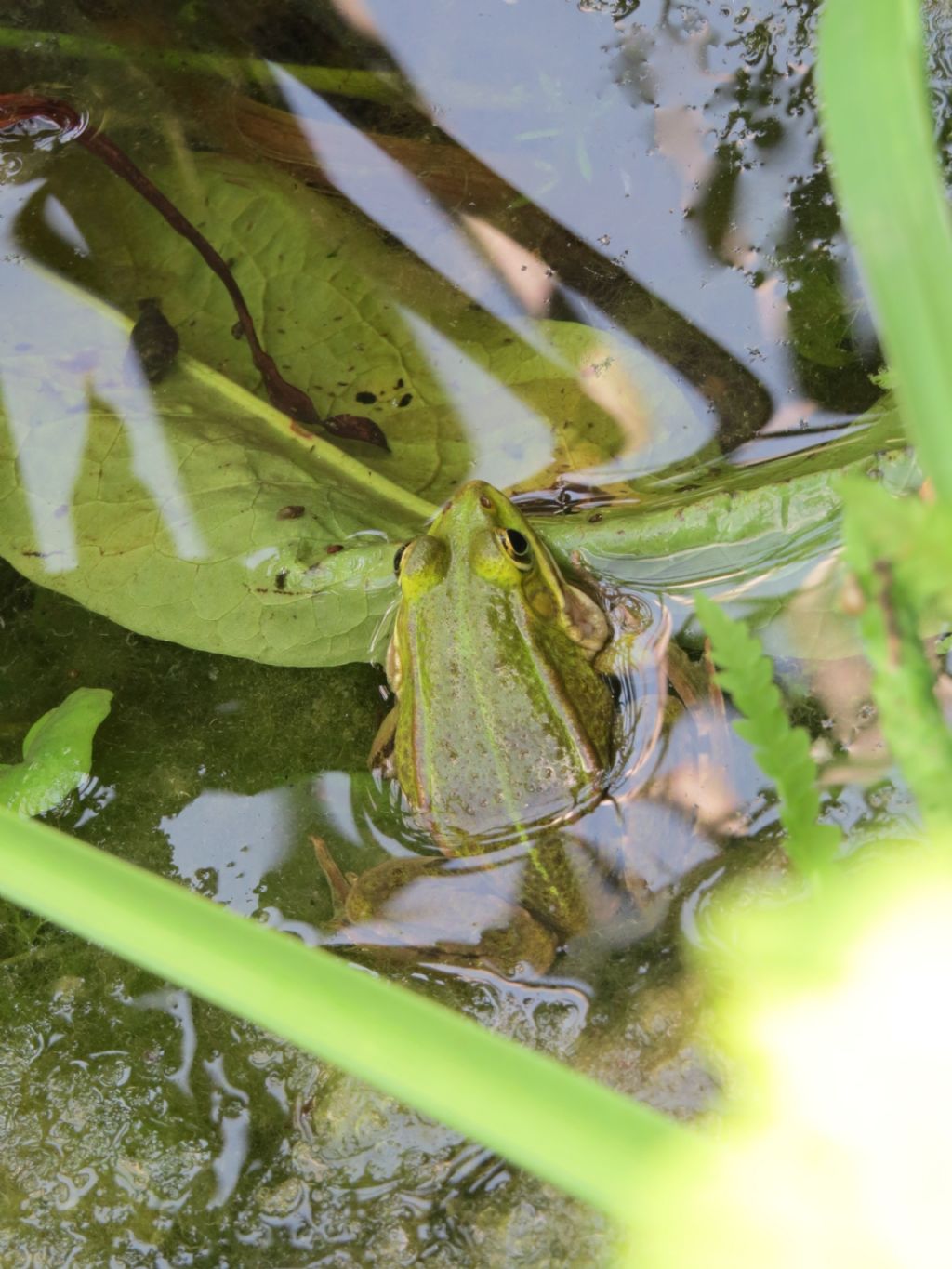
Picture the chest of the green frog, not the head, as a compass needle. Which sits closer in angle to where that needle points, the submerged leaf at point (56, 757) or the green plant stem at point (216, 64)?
the green plant stem

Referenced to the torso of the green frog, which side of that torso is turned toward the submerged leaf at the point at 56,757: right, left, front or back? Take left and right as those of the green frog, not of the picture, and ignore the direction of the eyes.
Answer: left

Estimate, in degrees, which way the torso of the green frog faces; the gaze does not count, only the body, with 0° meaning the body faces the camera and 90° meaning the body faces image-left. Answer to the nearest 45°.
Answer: approximately 180°

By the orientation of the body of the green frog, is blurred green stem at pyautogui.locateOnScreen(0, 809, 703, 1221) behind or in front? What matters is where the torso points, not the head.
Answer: behind
